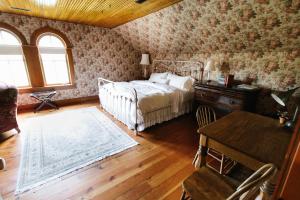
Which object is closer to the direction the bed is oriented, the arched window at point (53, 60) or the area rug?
the area rug

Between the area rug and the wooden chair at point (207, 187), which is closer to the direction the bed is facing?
the area rug

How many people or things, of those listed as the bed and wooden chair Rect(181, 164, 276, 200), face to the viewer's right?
0

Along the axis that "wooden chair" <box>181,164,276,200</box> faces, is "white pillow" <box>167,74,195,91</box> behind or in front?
in front

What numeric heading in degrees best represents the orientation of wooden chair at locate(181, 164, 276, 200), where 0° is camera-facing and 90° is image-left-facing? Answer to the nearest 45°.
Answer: approximately 135°

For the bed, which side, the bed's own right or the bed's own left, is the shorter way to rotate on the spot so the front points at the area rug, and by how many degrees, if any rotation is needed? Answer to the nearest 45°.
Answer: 0° — it already faces it

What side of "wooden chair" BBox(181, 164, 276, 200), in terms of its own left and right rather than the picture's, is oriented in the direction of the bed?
front

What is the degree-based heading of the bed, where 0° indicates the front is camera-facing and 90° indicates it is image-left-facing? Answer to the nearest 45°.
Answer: approximately 45°

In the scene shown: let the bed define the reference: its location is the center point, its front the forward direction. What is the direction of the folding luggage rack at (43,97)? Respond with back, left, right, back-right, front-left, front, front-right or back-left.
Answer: front-right

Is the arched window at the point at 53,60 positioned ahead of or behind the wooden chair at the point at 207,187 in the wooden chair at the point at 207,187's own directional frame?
ahead

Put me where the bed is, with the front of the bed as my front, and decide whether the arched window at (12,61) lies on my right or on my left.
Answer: on my right
